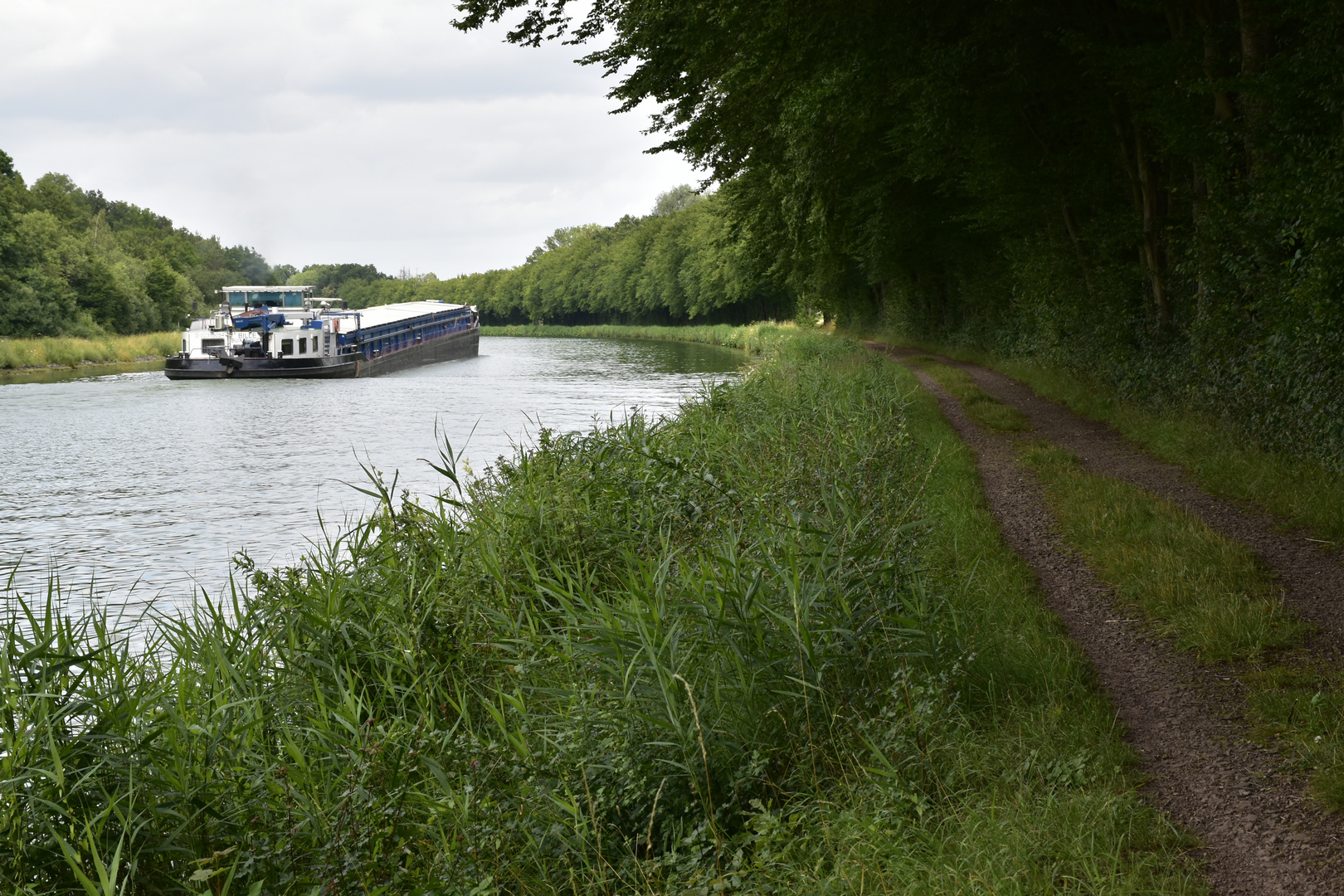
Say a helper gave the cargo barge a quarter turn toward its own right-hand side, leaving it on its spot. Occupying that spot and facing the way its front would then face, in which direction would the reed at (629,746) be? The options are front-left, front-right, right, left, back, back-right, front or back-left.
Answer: front-right

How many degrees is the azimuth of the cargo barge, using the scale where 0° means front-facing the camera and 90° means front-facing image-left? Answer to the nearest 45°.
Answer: approximately 225°
